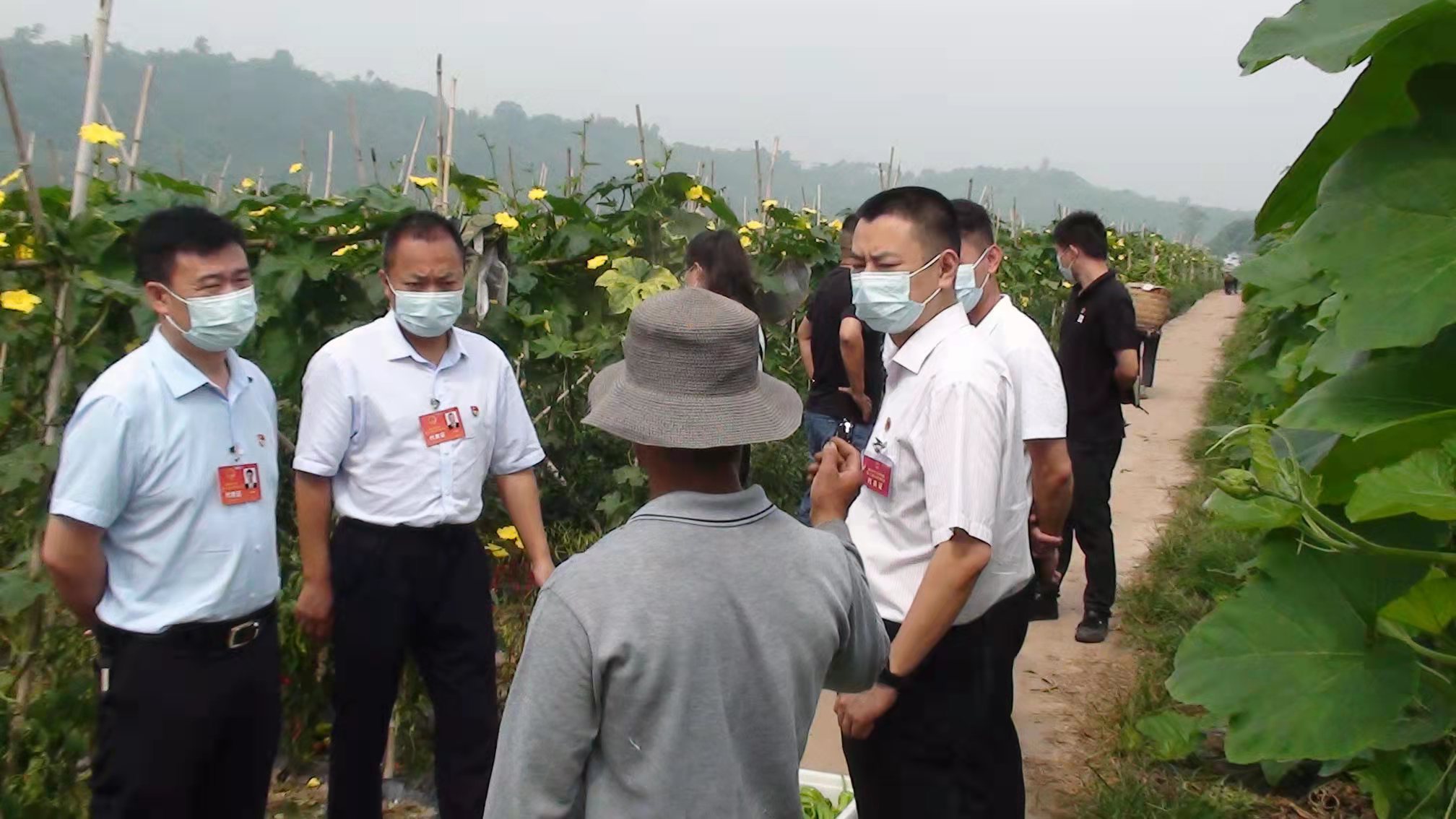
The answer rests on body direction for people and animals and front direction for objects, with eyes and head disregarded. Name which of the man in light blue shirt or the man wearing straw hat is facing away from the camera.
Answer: the man wearing straw hat

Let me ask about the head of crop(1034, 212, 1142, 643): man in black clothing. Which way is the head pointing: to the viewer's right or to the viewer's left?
to the viewer's left

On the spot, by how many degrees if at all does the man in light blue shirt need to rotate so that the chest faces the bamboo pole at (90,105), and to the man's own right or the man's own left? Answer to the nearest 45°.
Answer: approximately 135° to the man's own left

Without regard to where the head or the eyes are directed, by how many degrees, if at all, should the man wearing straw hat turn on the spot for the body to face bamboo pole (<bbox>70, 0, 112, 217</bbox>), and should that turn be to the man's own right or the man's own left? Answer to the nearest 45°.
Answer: approximately 45° to the man's own left

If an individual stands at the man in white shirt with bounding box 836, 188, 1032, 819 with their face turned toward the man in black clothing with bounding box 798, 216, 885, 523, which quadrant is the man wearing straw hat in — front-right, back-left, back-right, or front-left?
back-left

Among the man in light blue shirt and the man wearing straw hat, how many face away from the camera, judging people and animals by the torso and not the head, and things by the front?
1

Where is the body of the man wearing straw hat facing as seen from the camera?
away from the camera

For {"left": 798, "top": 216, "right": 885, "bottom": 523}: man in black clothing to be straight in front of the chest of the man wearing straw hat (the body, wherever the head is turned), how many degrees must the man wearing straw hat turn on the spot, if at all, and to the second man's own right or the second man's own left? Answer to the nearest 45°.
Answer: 0° — they already face them

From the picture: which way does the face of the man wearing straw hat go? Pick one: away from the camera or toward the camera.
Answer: away from the camera
